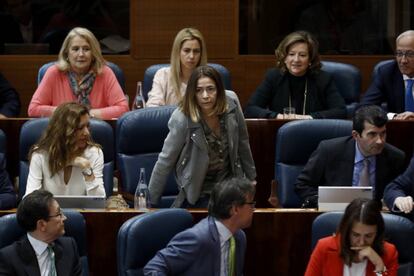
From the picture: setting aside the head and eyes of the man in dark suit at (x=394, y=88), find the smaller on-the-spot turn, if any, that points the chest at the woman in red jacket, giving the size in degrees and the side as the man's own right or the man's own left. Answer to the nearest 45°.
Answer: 0° — they already face them

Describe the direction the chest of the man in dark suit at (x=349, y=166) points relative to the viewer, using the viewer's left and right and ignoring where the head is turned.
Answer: facing the viewer and to the right of the viewer

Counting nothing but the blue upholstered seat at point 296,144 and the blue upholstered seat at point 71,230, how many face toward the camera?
2

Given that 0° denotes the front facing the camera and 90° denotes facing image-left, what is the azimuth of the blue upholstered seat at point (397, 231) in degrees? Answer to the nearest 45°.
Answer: approximately 0°

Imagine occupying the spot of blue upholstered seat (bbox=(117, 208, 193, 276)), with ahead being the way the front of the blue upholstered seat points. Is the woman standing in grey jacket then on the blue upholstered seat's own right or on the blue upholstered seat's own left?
on the blue upholstered seat's own left

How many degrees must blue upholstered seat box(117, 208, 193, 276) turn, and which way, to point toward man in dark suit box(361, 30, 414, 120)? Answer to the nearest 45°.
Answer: approximately 90° to its left
